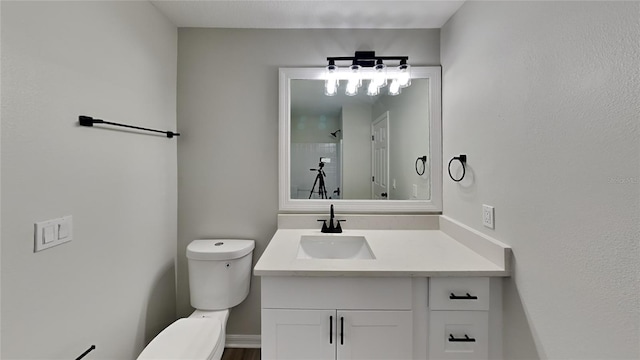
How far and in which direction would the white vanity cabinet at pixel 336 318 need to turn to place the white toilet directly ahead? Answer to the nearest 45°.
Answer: approximately 135° to its right

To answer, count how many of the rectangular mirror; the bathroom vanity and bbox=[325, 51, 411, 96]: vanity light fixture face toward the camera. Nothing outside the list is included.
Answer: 3

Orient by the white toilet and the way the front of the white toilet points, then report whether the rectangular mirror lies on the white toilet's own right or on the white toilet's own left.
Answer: on the white toilet's own left

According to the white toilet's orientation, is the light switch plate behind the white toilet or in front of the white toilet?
in front

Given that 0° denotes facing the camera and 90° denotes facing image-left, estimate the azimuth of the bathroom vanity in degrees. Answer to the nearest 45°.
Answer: approximately 0°

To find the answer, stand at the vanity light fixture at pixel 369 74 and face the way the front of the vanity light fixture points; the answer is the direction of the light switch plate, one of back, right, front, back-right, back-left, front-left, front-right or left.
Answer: front-right
